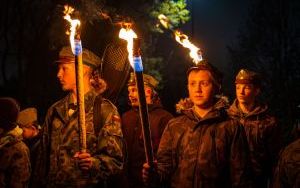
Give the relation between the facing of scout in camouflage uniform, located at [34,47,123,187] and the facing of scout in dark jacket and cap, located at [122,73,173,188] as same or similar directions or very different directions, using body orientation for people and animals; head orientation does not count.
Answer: same or similar directions

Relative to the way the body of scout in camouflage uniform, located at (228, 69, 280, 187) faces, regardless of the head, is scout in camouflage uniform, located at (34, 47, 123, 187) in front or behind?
in front

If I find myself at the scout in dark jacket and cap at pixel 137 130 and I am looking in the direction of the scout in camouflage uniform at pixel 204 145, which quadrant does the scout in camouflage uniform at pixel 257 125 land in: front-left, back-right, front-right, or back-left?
front-left

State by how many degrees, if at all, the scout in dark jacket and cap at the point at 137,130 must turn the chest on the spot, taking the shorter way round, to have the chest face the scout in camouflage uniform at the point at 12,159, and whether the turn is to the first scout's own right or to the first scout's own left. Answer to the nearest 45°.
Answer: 0° — they already face them

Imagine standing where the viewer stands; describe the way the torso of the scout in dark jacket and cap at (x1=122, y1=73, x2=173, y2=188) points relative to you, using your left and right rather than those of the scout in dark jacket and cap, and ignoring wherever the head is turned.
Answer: facing the viewer and to the left of the viewer

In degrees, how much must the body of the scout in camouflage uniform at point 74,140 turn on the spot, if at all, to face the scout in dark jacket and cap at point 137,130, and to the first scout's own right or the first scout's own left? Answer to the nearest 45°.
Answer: approximately 180°

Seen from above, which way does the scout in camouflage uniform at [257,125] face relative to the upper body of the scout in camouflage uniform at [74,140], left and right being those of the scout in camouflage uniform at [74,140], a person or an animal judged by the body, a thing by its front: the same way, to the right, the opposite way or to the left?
the same way

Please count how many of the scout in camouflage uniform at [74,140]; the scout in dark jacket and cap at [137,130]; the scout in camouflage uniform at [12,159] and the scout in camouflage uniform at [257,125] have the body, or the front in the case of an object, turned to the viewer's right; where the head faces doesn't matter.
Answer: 0

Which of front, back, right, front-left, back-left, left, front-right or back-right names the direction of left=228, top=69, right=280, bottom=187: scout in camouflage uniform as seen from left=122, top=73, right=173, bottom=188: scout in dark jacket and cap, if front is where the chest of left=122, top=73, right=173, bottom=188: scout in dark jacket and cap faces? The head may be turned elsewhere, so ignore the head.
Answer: back-left

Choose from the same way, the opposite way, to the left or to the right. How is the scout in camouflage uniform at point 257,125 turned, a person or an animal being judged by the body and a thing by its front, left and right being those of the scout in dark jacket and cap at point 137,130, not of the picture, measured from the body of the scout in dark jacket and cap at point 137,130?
the same way

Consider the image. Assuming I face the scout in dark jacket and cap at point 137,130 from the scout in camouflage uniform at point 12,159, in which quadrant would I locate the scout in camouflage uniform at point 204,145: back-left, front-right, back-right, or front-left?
front-right

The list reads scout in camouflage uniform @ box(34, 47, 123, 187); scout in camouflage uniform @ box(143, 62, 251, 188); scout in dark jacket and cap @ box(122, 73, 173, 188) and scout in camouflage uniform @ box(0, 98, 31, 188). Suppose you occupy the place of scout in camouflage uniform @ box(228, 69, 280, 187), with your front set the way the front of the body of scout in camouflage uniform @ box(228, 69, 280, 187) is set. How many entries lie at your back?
0

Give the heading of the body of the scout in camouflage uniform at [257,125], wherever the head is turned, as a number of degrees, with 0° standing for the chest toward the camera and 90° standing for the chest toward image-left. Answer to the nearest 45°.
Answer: approximately 45°

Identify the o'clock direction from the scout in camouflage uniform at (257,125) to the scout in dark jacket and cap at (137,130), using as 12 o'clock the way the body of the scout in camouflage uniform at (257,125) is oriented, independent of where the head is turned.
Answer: the scout in dark jacket and cap at (137,130) is roughly at 1 o'clock from the scout in camouflage uniform at (257,125).
